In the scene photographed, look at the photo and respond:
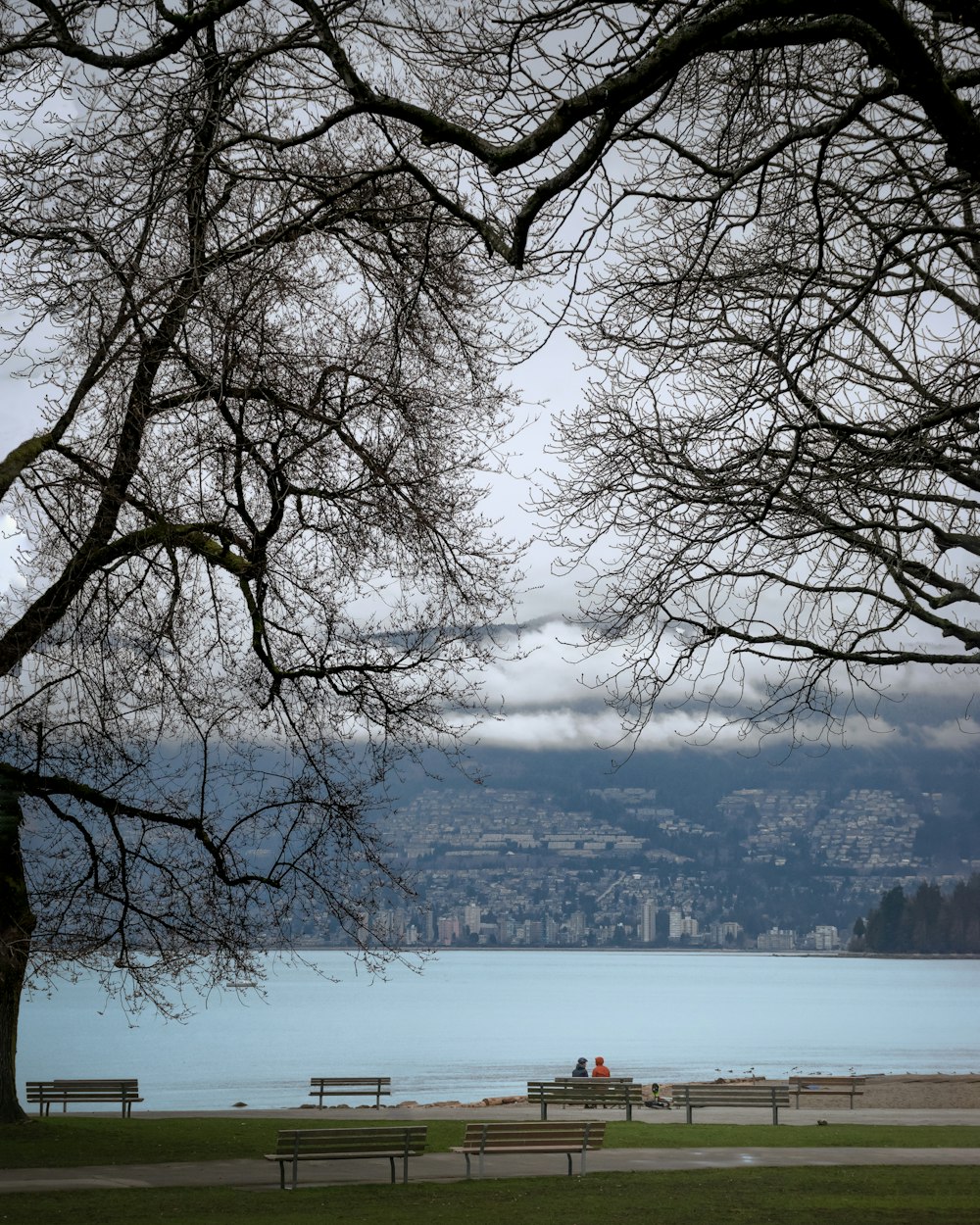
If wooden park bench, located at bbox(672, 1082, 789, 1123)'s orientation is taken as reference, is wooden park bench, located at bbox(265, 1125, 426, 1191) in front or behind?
behind

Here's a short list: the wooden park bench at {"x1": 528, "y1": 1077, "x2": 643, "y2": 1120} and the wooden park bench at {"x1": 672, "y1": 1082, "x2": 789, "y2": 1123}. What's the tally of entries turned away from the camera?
2

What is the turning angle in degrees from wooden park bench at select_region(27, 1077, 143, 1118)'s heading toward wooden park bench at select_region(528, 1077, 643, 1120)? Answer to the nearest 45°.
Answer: approximately 90° to its right

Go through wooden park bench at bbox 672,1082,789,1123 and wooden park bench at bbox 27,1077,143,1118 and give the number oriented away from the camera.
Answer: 2

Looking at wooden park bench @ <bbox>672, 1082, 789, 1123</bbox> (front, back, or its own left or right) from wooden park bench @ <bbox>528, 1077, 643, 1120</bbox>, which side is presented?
left

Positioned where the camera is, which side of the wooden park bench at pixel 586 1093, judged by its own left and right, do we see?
back

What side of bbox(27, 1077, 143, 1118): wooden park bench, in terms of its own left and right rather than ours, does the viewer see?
back

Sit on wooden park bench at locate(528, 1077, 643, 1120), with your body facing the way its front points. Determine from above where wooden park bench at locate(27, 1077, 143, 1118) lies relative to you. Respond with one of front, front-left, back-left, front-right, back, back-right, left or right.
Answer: left

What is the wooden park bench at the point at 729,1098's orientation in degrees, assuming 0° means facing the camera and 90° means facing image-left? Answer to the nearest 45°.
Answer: approximately 180°

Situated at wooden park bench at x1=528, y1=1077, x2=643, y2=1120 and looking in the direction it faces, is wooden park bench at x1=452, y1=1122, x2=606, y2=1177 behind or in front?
behind
